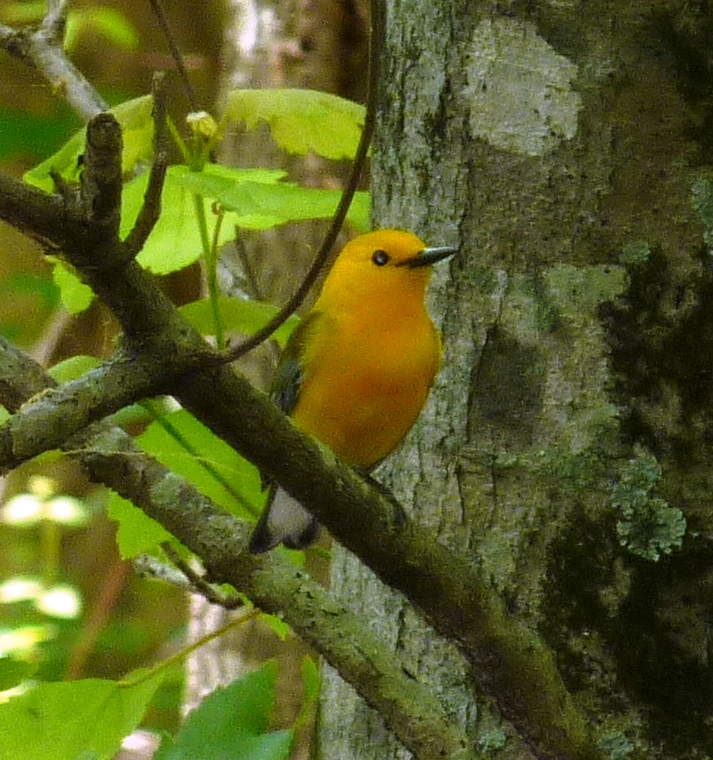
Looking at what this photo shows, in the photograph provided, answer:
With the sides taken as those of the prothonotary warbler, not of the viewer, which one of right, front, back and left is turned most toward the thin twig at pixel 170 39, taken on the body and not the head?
right

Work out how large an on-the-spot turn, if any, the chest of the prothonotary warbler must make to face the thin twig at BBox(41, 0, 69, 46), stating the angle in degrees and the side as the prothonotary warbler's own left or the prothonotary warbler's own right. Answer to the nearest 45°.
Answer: approximately 135° to the prothonotary warbler's own right

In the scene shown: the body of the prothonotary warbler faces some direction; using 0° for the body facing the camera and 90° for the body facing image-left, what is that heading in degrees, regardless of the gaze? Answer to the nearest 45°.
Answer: approximately 315°

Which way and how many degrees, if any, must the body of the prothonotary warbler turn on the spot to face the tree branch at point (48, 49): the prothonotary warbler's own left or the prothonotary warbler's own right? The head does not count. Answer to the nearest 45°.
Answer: approximately 135° to the prothonotary warbler's own right
